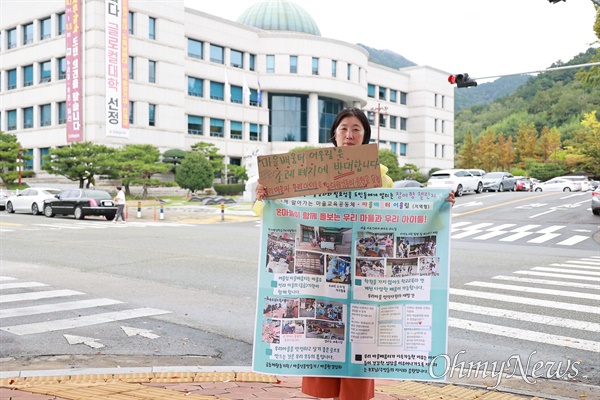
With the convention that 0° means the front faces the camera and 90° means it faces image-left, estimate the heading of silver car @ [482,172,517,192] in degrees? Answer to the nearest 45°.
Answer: approximately 45°

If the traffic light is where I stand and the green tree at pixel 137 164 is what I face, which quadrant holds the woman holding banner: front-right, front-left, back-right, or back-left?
back-left

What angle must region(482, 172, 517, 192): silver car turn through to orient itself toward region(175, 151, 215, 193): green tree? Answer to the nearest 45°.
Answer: approximately 45° to its right

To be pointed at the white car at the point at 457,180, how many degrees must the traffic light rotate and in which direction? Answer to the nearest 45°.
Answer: approximately 135° to its right

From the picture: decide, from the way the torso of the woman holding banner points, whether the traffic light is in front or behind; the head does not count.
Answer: behind

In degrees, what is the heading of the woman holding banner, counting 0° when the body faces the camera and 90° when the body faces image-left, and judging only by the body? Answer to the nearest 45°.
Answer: approximately 0°

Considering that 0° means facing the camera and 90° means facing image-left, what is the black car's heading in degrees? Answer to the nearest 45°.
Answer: approximately 135°

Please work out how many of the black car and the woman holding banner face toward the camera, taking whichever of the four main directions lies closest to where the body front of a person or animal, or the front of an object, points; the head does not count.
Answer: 1

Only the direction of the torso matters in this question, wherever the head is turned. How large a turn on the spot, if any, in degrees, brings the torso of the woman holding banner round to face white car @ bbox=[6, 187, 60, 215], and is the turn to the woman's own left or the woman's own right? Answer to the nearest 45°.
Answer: approximately 135° to the woman's own right

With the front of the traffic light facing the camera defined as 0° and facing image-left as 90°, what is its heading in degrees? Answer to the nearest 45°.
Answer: approximately 45°

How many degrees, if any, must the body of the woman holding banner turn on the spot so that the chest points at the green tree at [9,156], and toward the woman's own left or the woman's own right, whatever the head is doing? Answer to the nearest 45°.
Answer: approximately 135° to the woman's own right

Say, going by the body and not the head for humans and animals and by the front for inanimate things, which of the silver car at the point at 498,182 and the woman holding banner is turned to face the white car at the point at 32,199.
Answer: the silver car
